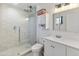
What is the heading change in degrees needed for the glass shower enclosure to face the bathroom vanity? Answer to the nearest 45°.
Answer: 0° — it already faces it

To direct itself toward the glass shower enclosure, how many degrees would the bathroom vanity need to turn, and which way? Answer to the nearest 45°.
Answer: approximately 45° to its right

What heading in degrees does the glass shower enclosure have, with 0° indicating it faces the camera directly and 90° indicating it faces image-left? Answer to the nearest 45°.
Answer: approximately 315°

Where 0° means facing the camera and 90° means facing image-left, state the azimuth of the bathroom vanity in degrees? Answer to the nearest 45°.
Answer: approximately 45°
